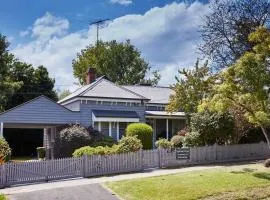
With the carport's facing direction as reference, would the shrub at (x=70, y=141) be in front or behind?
in front

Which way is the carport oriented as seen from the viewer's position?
toward the camera

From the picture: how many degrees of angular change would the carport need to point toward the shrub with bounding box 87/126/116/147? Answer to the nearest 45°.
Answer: approximately 45° to its left

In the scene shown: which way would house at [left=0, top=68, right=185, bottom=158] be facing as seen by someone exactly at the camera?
facing the viewer

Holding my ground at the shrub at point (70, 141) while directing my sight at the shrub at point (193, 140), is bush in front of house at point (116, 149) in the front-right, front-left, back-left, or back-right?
front-right

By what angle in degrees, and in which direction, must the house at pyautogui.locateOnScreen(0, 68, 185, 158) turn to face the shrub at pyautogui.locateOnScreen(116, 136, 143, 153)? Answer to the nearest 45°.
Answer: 0° — it already faces it

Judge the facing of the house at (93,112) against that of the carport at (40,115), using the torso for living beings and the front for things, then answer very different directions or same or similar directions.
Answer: same or similar directions

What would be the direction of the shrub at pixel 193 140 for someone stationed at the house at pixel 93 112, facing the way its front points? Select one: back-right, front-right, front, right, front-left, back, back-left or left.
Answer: front-left

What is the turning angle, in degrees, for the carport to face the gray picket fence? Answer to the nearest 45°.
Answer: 0° — it already faces it

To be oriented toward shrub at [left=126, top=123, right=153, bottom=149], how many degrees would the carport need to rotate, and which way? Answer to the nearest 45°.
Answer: approximately 90° to its left

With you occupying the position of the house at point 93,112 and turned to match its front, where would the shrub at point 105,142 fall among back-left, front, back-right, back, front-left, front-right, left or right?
front
